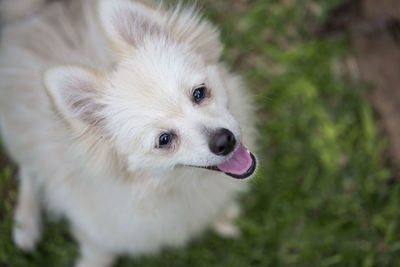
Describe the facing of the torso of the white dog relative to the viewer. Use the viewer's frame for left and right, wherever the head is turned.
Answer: facing the viewer and to the right of the viewer
